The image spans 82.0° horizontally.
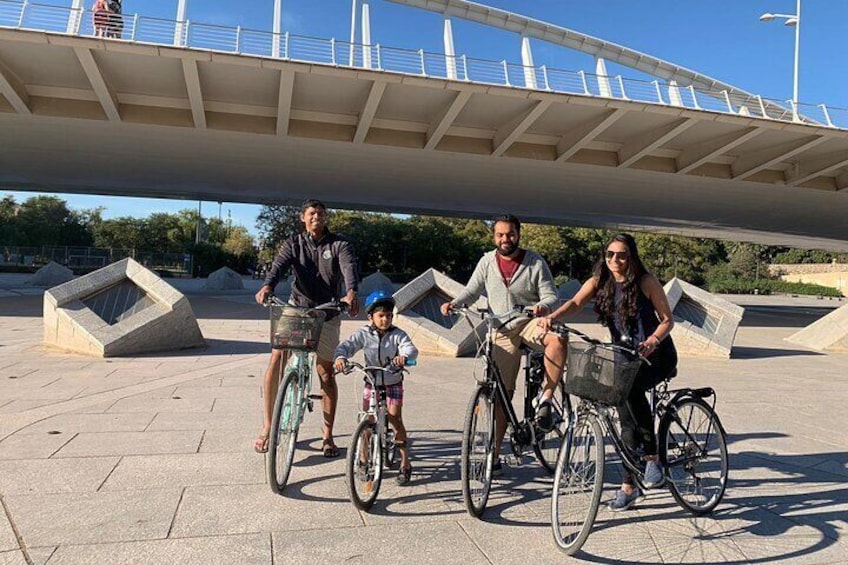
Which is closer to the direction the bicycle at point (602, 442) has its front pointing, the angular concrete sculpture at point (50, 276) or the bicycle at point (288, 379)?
the bicycle

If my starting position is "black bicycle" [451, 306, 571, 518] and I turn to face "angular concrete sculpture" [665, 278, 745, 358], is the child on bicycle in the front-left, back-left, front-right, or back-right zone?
back-left

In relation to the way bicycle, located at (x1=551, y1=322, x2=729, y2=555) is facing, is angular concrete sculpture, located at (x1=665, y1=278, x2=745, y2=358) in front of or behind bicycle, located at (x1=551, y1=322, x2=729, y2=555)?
behind

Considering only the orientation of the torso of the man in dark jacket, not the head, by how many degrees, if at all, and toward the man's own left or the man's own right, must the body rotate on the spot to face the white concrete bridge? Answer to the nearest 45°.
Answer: approximately 180°

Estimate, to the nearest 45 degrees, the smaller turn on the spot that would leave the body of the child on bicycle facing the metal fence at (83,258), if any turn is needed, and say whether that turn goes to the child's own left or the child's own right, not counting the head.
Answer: approximately 135° to the child's own right

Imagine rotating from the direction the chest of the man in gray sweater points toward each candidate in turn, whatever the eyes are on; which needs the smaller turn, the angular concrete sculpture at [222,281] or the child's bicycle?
the child's bicycle

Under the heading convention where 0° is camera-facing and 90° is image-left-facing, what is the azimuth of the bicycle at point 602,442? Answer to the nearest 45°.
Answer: approximately 45°

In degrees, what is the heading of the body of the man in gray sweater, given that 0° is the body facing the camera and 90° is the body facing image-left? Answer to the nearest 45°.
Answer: approximately 0°

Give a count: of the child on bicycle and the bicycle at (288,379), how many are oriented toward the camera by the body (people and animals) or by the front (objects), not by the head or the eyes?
2

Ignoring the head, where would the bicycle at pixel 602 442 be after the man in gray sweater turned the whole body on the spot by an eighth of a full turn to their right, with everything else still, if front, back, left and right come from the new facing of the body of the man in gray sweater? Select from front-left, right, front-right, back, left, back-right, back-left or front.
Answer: left

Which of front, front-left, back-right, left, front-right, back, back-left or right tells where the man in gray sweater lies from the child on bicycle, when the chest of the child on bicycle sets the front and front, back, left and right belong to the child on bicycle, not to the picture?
left

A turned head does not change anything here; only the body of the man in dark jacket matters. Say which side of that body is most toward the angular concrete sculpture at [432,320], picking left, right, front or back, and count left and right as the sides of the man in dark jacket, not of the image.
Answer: back

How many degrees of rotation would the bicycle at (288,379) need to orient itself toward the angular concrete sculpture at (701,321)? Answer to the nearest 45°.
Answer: approximately 135° to its left

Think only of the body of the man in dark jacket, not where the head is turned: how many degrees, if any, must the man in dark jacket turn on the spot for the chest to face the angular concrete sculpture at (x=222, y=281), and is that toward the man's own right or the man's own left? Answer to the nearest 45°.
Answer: approximately 180°
